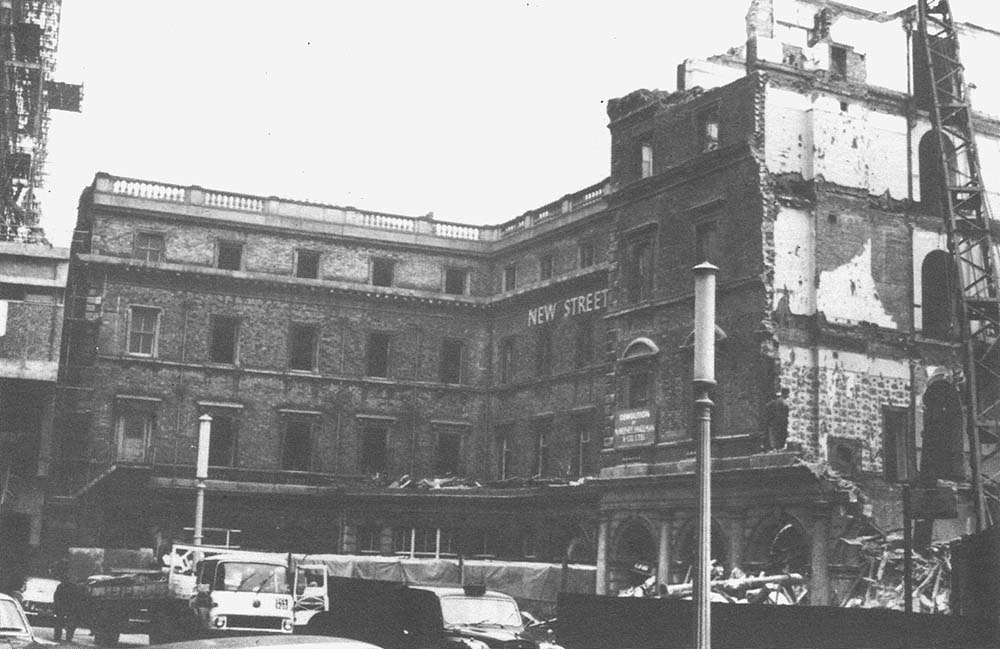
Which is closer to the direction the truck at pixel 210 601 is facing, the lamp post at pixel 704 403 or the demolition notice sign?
the lamp post

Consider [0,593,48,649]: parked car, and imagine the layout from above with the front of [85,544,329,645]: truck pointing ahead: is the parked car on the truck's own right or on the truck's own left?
on the truck's own right

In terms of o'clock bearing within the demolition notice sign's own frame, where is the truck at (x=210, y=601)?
The truck is roughly at 1 o'clock from the demolition notice sign.

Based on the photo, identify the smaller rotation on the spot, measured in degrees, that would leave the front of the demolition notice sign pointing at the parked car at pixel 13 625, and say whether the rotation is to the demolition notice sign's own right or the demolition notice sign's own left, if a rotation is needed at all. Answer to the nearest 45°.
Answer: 0° — it already faces it

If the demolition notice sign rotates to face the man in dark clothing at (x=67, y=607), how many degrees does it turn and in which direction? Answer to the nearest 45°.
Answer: approximately 45° to its right

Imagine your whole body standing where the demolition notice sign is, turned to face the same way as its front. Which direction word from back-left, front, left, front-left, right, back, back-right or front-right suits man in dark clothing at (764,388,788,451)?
front-left

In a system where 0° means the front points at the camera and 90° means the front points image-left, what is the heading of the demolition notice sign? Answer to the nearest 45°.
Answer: approximately 0°

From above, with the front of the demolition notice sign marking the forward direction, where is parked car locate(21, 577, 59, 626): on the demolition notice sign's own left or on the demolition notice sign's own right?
on the demolition notice sign's own right

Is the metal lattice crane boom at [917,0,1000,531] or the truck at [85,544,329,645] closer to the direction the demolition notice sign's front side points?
the truck
